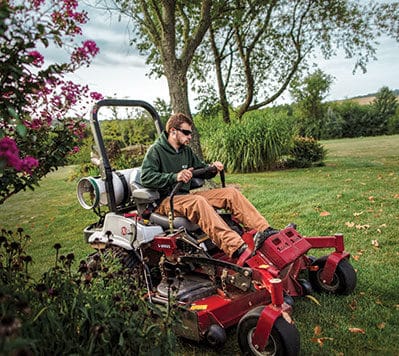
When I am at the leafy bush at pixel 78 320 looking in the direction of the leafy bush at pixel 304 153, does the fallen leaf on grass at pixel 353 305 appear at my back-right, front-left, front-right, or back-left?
front-right

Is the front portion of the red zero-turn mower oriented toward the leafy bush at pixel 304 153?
no

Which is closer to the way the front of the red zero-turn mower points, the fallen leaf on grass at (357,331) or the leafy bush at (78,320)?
the fallen leaf on grass

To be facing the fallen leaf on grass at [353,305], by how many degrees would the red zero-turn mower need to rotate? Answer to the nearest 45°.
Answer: approximately 45° to its left

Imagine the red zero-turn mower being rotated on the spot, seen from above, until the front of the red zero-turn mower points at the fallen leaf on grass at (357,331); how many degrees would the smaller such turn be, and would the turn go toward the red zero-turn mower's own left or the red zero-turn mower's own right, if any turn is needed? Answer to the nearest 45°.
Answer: approximately 45° to the red zero-turn mower's own left

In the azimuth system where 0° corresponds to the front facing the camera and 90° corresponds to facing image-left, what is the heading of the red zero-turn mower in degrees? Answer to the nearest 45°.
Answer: approximately 315°

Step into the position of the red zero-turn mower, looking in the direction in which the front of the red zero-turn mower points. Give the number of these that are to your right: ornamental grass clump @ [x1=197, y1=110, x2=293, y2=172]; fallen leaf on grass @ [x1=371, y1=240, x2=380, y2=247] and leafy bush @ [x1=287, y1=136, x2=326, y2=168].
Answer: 0

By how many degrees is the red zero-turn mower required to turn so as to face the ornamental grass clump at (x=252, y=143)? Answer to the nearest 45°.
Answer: approximately 135° to its left

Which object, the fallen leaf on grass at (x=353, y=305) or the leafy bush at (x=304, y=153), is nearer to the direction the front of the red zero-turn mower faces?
the fallen leaf on grass

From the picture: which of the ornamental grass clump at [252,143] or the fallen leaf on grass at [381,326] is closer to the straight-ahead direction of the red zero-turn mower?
the fallen leaf on grass
